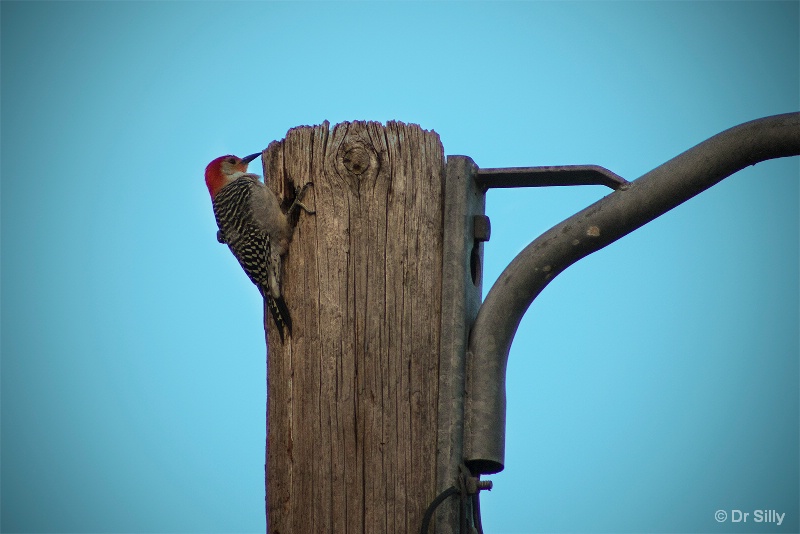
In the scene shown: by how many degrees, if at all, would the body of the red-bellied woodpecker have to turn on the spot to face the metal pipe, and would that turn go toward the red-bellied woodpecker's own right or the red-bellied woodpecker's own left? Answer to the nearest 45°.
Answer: approximately 45° to the red-bellied woodpecker's own right

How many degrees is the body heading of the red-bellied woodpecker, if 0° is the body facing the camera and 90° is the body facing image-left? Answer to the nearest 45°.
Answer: approximately 270°
